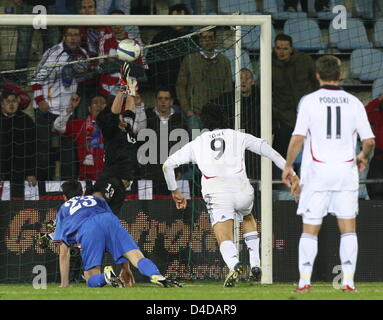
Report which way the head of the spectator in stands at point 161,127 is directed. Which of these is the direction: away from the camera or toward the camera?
toward the camera

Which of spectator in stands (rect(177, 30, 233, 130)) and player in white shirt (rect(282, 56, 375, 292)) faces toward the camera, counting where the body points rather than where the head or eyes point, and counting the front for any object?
the spectator in stands

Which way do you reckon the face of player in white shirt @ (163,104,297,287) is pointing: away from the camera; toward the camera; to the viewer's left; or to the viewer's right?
away from the camera

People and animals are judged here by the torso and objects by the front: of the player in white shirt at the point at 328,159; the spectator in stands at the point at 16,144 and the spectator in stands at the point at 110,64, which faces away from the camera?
the player in white shirt

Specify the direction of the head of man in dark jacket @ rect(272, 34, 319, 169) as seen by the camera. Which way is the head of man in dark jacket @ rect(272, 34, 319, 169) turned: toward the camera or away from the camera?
toward the camera

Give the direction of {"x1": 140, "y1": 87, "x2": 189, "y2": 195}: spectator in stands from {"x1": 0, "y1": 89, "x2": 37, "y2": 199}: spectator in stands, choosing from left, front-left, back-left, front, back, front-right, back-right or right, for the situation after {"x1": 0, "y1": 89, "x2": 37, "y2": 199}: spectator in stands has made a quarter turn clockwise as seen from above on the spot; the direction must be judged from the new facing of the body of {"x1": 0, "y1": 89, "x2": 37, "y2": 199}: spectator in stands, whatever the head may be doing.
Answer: back

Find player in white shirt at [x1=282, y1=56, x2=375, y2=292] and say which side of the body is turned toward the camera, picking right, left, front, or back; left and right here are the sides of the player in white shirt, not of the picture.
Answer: back

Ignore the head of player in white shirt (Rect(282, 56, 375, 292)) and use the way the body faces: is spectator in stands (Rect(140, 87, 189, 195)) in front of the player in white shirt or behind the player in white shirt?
in front

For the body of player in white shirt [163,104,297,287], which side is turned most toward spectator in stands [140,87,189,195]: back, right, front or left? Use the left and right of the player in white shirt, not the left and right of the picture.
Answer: front

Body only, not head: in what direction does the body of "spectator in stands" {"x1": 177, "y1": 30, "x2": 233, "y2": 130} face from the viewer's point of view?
toward the camera

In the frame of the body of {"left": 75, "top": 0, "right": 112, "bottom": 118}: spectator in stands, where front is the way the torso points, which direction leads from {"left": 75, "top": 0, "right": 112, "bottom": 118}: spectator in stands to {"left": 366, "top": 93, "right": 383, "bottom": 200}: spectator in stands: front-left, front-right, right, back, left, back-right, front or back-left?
left

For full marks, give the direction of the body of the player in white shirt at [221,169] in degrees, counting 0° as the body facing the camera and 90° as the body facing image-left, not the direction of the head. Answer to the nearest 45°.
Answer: approximately 180°

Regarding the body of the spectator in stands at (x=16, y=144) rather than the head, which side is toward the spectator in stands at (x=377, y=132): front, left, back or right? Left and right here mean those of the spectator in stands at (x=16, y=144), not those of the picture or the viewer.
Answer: left

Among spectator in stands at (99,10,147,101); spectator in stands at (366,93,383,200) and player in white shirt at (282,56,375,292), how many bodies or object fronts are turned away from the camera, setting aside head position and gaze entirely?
1

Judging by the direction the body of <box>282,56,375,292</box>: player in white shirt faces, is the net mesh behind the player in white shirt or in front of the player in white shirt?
in front

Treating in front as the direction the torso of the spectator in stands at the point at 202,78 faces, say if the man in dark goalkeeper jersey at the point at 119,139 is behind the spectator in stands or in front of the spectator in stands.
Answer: in front
